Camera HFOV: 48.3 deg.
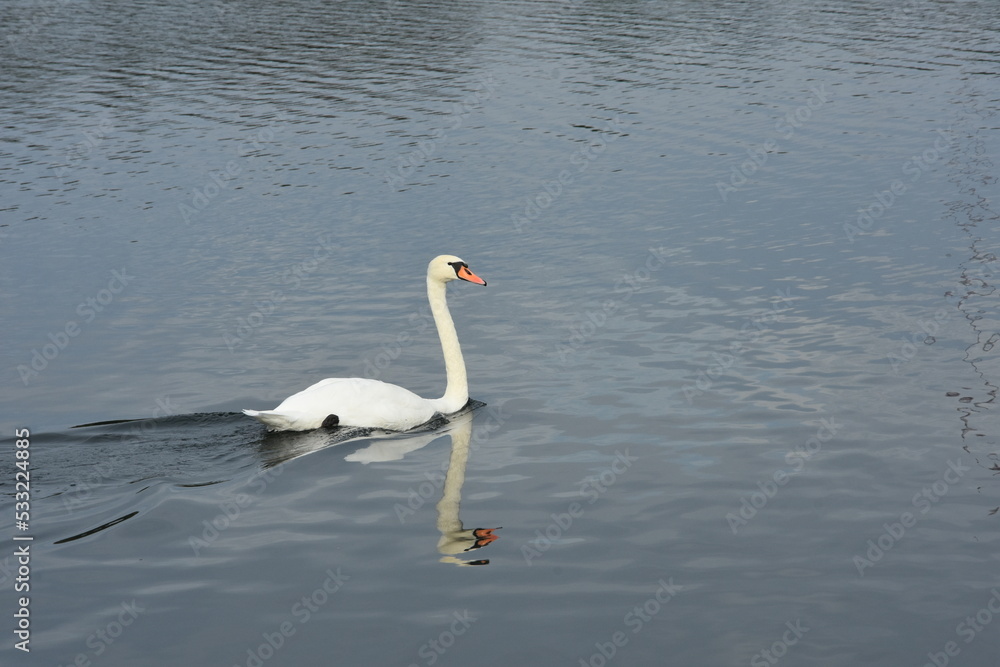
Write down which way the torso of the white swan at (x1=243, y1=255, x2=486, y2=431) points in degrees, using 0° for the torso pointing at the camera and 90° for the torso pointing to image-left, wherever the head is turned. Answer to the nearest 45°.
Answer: approximately 270°
